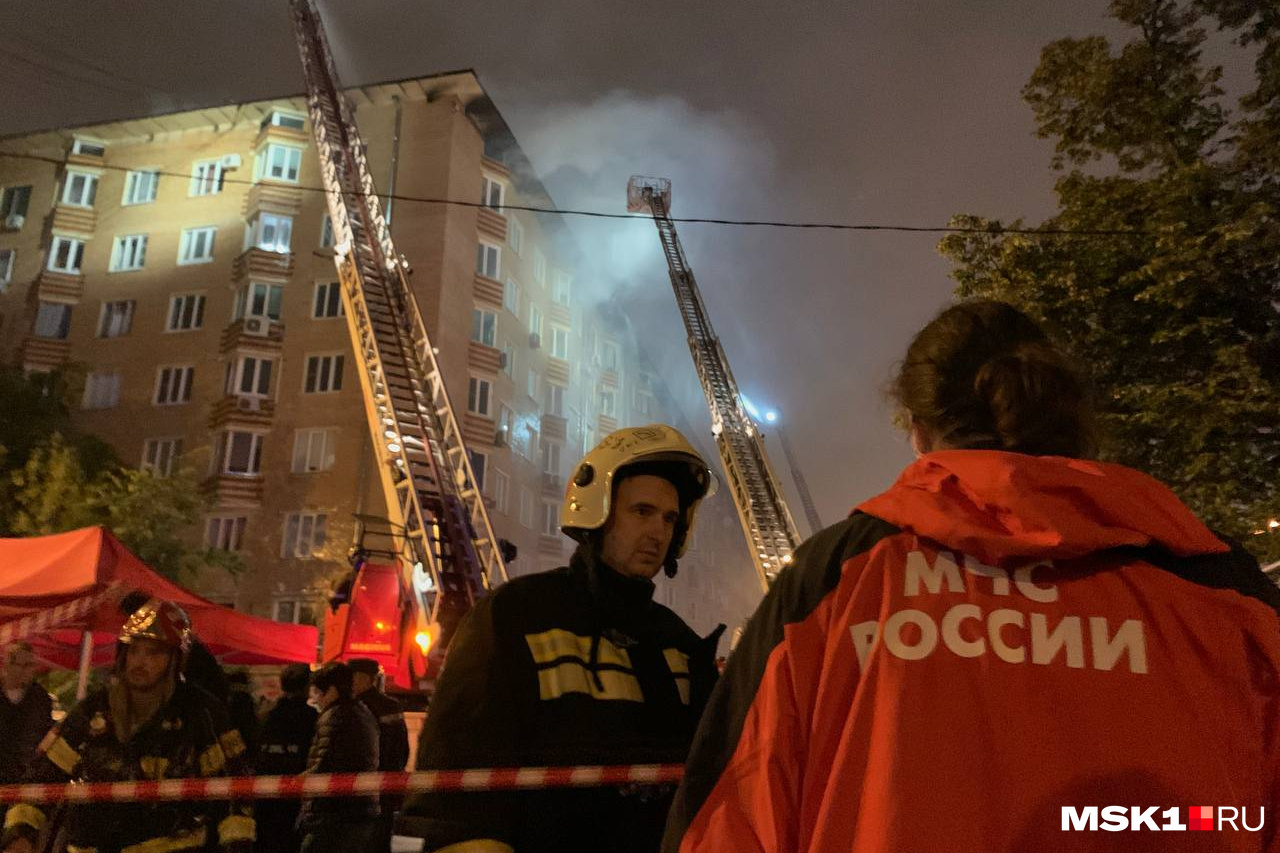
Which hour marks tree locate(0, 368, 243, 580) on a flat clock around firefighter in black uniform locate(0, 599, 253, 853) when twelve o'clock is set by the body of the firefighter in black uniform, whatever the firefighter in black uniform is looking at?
The tree is roughly at 6 o'clock from the firefighter in black uniform.

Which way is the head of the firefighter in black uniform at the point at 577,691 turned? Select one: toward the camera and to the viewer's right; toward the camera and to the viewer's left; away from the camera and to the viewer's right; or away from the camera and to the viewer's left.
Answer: toward the camera and to the viewer's right

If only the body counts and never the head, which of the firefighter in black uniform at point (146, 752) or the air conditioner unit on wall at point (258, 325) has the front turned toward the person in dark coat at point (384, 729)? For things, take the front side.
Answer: the air conditioner unit on wall

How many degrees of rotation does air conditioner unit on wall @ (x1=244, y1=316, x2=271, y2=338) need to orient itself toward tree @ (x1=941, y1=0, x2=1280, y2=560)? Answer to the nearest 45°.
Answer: approximately 45° to its left

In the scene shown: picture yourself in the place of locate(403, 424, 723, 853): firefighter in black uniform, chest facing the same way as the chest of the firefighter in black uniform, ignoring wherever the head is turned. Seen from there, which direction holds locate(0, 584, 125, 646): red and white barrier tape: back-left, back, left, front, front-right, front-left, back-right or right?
back

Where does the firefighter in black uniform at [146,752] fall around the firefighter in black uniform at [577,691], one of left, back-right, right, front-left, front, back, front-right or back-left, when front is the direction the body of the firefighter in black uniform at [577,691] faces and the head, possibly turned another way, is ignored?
back

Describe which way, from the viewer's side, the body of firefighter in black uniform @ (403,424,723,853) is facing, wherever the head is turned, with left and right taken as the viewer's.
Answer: facing the viewer and to the right of the viewer

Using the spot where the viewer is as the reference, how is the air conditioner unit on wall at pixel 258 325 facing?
facing the viewer

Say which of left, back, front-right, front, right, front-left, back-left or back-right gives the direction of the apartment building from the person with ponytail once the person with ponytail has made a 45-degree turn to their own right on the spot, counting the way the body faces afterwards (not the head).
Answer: left

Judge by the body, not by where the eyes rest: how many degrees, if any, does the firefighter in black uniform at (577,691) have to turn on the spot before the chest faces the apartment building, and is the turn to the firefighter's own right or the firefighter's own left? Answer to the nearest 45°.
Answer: approximately 135° to the firefighter's own left

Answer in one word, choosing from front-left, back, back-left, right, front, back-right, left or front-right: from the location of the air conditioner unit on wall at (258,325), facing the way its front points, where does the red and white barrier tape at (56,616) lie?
front

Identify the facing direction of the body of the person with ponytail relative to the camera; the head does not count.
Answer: away from the camera

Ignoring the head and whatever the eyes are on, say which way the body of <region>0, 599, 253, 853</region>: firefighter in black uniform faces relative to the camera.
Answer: toward the camera
